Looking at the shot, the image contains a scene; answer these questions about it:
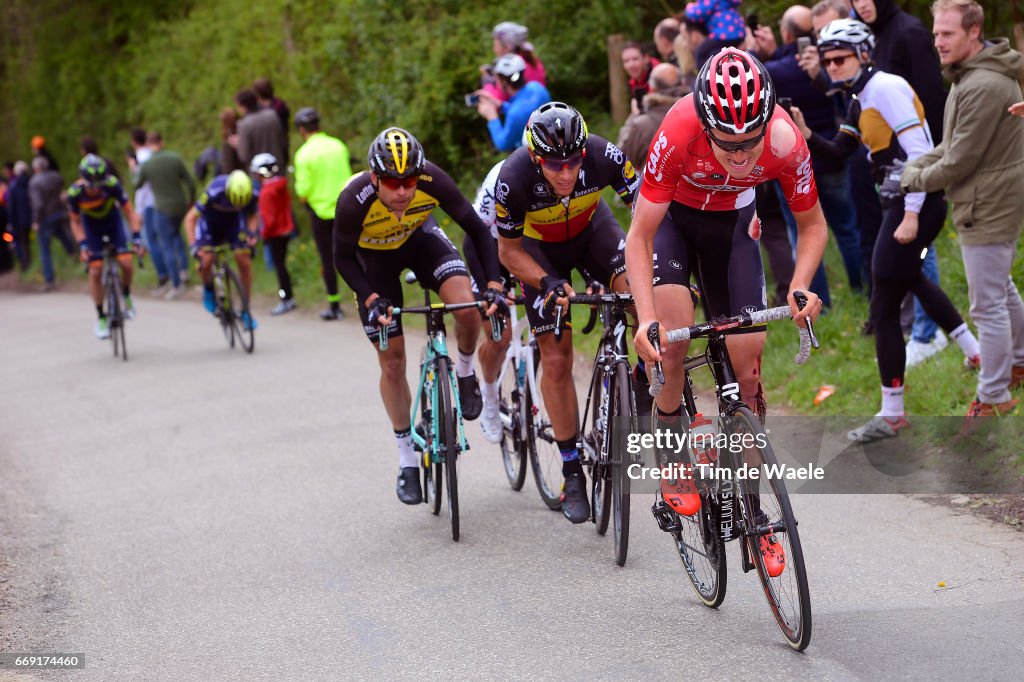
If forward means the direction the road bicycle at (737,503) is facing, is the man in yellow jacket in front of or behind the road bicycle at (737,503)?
behind

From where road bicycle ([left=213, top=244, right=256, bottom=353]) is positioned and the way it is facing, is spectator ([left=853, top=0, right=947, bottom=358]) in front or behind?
in front

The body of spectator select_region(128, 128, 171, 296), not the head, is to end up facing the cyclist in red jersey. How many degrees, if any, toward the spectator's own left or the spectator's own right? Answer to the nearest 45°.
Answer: approximately 90° to the spectator's own left

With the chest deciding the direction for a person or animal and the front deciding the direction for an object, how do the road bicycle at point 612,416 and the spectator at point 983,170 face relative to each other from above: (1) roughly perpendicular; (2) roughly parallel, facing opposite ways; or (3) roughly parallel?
roughly perpendicular

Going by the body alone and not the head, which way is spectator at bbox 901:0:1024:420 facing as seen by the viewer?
to the viewer's left

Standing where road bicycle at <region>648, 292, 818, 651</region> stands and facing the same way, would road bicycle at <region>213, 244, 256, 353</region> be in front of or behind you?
behind
